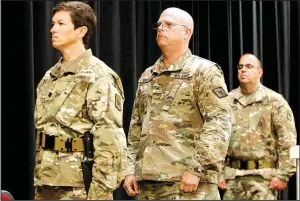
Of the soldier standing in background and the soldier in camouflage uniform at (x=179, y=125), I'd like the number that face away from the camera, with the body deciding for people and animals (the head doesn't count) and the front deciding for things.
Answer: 0

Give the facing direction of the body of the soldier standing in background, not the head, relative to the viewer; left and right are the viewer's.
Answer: facing the viewer and to the left of the viewer

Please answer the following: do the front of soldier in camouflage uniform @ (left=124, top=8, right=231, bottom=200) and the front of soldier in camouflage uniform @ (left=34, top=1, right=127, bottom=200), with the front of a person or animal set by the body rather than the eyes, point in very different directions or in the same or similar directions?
same or similar directions

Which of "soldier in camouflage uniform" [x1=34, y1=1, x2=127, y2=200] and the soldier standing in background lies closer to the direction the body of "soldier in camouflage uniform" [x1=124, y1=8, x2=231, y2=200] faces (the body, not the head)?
the soldier in camouflage uniform

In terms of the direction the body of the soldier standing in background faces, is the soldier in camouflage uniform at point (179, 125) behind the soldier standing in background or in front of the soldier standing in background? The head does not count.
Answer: in front

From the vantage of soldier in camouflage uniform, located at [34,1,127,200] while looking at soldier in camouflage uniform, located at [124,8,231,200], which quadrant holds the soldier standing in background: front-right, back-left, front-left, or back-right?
front-left

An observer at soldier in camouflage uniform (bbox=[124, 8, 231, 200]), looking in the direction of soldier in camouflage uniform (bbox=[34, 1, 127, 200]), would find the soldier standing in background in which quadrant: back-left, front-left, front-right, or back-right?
back-right

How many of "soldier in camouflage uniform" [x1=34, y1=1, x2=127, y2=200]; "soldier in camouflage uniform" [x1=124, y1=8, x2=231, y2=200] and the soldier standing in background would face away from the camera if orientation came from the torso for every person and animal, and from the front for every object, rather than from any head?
0

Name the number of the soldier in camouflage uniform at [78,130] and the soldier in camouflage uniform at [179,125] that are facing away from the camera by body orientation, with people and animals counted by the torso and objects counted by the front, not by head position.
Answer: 0

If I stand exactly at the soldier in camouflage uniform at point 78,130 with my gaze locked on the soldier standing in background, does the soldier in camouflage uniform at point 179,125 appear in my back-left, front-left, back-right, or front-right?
front-right

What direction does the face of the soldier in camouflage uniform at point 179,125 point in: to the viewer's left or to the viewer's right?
to the viewer's left
